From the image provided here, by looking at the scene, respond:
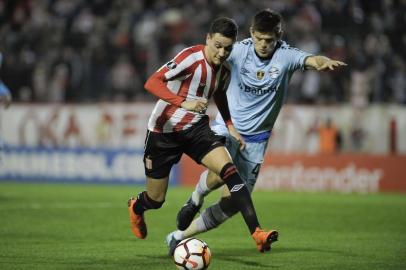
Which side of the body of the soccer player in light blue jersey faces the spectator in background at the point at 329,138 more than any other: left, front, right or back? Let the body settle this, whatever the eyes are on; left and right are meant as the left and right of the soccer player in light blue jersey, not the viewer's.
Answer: back

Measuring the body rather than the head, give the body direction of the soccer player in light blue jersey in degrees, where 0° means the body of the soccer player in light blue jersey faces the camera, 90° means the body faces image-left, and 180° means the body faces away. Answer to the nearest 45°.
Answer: approximately 0°

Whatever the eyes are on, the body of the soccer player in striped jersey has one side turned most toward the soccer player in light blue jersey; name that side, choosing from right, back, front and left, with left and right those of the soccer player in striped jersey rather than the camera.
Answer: left
